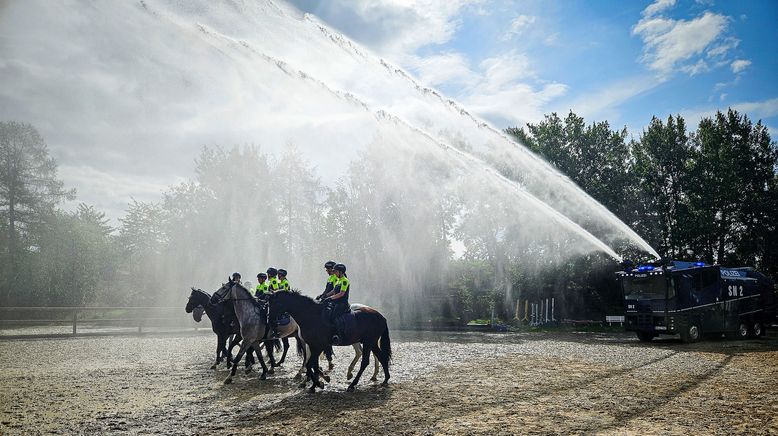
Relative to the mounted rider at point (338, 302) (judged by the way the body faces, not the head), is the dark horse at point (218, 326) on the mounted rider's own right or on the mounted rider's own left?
on the mounted rider's own right

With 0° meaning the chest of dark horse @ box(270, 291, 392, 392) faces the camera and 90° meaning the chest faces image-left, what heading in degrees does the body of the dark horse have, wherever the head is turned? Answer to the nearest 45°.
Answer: approximately 90°

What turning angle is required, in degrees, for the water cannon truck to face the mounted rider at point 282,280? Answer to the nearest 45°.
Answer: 0° — it already faces them

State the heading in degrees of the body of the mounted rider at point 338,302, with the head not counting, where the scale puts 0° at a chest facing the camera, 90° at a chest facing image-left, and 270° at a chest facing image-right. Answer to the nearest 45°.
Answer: approximately 90°

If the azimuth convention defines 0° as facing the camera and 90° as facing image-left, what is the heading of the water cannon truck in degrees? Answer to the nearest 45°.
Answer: approximately 45°
